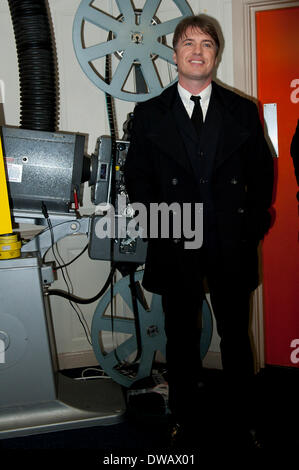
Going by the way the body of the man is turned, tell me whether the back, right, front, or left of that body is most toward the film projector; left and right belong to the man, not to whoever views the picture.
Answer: right

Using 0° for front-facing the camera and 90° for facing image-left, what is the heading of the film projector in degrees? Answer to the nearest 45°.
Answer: approximately 270°

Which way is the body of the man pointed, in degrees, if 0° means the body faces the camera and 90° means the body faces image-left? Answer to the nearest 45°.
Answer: approximately 0°

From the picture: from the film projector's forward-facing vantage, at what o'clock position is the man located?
The man is roughly at 1 o'clock from the film projector.

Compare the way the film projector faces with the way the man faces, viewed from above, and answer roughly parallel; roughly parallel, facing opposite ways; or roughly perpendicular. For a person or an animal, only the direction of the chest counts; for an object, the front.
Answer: roughly perpendicular

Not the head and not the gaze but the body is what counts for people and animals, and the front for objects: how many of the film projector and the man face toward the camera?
1
